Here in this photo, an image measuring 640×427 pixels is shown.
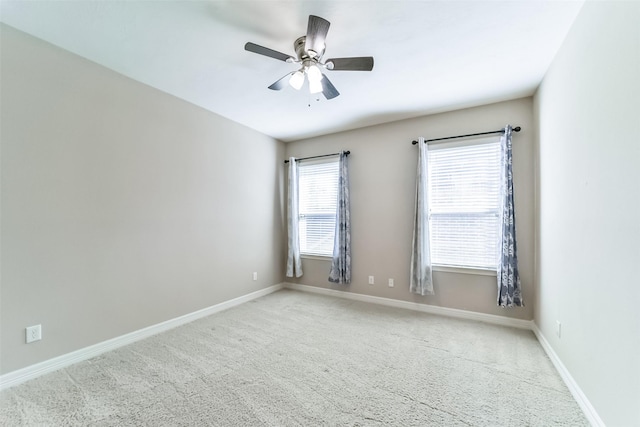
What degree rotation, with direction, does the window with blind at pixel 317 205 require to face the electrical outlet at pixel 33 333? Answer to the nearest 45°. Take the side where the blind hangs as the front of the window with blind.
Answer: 0° — it already faces it

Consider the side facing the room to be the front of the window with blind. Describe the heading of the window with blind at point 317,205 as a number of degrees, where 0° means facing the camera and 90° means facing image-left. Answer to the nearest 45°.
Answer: approximately 45°

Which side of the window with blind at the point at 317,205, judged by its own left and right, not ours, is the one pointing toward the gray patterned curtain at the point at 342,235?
left

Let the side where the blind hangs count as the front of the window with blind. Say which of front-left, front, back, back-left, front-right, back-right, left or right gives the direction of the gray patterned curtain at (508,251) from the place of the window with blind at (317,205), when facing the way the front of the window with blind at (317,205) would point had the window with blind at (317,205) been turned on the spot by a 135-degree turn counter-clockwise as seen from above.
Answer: front-right

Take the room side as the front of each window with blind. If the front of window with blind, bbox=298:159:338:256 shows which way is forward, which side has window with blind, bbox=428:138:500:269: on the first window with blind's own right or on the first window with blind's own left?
on the first window with blind's own left
